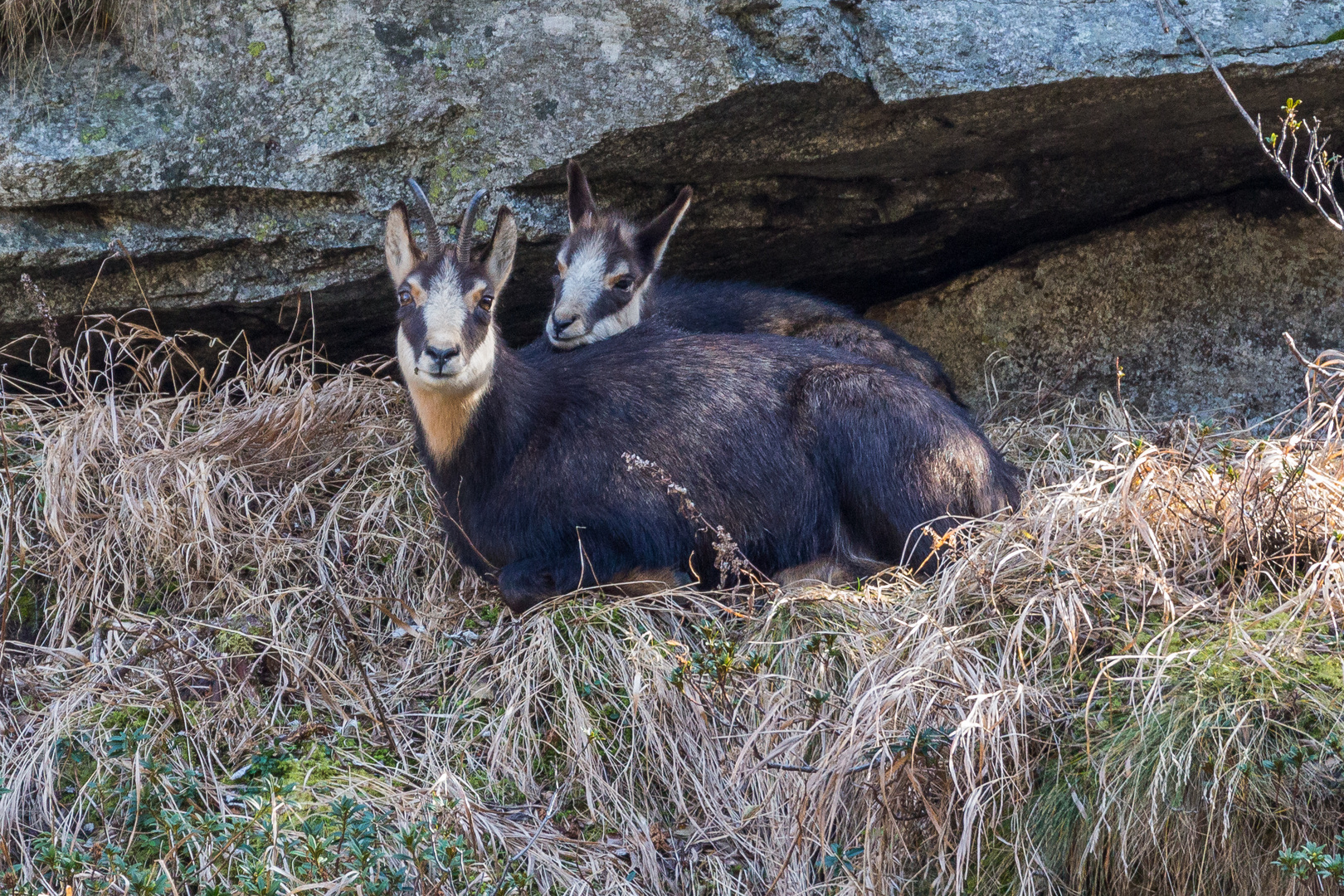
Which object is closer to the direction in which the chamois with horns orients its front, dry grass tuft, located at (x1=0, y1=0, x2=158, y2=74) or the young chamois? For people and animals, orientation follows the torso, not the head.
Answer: the dry grass tuft

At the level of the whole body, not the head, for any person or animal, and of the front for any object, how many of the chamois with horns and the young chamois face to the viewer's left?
2

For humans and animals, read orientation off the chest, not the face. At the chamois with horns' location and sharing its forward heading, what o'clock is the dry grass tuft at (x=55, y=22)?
The dry grass tuft is roughly at 1 o'clock from the chamois with horns.

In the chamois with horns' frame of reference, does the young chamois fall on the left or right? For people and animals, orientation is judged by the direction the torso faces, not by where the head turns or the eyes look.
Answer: on its right

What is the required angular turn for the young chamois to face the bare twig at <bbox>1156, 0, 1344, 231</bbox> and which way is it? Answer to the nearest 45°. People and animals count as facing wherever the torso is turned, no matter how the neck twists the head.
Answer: approximately 180°

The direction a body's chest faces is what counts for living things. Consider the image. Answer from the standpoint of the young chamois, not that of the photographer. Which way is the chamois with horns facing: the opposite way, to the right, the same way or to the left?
the same way

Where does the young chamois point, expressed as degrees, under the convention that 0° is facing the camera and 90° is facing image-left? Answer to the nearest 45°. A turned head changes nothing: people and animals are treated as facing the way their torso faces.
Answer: approximately 90°

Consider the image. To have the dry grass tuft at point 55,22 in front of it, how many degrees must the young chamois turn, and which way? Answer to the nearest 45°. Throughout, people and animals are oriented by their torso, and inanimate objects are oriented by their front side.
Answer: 0° — it already faces it

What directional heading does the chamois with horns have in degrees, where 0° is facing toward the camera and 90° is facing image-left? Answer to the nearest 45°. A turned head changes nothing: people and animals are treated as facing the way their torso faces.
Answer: approximately 90°

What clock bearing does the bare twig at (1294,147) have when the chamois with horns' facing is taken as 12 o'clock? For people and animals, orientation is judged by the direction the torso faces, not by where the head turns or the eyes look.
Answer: The bare twig is roughly at 5 o'clock from the chamois with horns.

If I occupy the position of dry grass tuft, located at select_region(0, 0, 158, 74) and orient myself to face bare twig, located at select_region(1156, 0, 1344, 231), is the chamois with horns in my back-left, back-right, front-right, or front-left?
front-right
